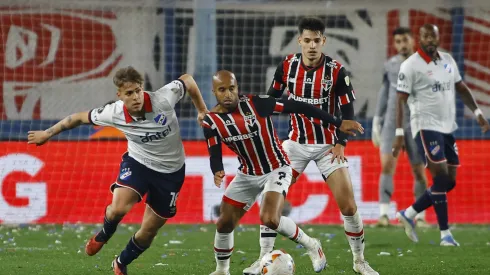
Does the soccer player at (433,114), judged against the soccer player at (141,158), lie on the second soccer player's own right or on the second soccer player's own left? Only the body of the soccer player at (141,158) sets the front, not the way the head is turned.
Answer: on the second soccer player's own left

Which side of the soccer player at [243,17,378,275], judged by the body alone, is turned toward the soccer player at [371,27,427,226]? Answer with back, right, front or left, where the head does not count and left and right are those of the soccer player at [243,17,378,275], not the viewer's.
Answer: back

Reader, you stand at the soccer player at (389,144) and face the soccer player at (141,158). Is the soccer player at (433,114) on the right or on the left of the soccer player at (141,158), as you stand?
left

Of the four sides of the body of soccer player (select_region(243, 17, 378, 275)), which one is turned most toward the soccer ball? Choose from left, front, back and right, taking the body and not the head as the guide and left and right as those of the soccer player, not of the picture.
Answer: front

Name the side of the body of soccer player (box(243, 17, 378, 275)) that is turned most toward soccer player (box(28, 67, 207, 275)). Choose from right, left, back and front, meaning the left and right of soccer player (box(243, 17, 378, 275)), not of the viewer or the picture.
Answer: right

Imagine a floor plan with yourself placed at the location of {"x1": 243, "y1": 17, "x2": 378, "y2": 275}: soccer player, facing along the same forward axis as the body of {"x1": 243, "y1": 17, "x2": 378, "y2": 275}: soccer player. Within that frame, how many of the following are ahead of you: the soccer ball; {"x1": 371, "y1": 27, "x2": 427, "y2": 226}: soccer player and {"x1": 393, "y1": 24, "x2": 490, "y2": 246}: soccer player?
1

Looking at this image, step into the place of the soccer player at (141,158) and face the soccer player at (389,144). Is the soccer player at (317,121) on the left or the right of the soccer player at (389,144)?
right

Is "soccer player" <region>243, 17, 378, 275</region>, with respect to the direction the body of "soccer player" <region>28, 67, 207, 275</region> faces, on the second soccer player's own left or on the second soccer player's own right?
on the second soccer player's own left

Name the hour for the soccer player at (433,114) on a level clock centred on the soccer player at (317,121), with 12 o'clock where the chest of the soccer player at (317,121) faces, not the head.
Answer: the soccer player at (433,114) is roughly at 7 o'clock from the soccer player at (317,121).
